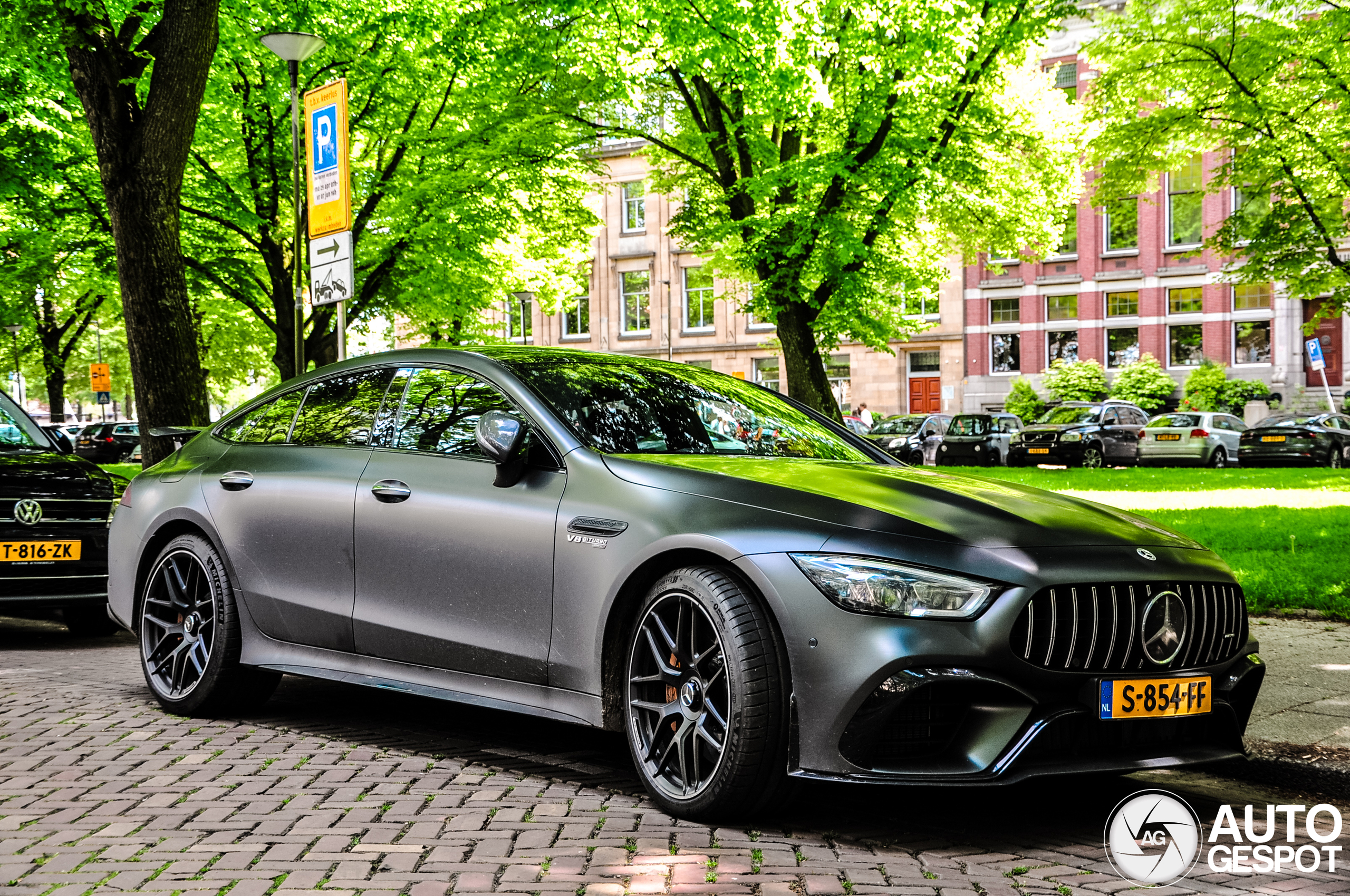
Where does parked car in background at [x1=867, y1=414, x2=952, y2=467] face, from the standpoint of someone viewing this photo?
facing the viewer and to the left of the viewer

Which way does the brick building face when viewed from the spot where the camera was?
facing the viewer

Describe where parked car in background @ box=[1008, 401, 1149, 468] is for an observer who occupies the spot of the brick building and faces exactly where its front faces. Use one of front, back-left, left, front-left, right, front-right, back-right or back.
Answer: front

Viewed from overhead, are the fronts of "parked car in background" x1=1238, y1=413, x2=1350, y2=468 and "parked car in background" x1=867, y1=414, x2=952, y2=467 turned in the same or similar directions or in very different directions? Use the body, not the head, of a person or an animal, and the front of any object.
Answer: very different directions

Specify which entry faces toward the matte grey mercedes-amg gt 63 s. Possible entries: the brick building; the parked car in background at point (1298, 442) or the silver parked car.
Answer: the brick building

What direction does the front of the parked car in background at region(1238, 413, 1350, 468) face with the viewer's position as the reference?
facing away from the viewer and to the right of the viewer

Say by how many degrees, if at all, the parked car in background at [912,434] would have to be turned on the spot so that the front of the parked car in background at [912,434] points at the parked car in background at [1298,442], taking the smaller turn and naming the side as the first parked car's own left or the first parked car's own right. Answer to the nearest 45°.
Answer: approximately 135° to the first parked car's own left

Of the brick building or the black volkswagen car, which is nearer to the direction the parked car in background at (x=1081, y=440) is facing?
the black volkswagen car

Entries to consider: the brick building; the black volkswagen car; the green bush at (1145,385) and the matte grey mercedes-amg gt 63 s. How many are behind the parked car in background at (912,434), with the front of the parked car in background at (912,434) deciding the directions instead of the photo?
2

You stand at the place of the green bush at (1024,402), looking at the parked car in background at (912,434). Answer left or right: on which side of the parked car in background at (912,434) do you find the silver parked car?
left

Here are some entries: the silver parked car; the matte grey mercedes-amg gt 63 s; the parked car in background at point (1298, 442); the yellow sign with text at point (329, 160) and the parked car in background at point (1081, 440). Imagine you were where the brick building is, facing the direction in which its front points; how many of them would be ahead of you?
5

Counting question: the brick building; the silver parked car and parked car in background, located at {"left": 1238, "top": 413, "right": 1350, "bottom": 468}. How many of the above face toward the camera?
1

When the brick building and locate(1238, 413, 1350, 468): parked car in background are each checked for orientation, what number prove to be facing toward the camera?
1

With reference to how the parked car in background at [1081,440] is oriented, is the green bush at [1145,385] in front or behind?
behind
